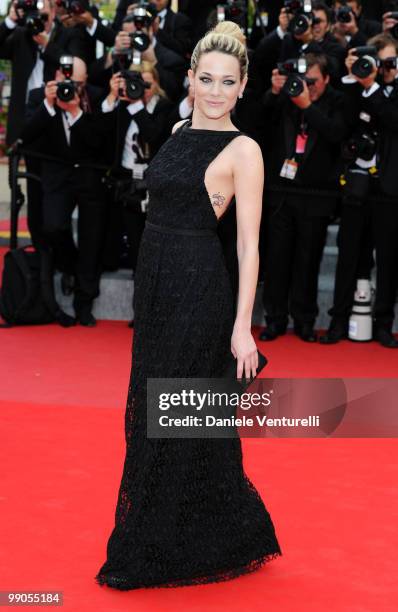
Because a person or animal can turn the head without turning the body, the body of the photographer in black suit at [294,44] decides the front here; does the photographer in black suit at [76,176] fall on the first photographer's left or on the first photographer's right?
on the first photographer's right

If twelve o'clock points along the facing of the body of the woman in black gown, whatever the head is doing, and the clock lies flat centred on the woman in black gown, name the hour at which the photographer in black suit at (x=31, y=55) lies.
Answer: The photographer in black suit is roughly at 4 o'clock from the woman in black gown.

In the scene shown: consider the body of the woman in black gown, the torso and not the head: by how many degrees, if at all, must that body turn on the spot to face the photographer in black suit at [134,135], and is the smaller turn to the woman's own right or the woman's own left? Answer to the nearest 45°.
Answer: approximately 135° to the woman's own right

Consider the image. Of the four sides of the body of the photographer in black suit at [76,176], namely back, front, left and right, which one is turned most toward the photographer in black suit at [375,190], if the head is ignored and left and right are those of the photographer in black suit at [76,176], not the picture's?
left

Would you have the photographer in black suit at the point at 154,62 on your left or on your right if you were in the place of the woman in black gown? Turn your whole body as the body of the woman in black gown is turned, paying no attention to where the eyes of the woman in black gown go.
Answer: on your right

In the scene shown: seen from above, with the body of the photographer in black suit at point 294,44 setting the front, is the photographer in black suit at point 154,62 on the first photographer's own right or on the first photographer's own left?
on the first photographer's own right

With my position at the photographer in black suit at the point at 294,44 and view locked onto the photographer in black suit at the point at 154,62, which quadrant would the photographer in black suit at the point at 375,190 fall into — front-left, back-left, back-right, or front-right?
back-left

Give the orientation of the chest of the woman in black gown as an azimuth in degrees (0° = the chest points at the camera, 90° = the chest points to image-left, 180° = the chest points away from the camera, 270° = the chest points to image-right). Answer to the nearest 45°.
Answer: approximately 45°
